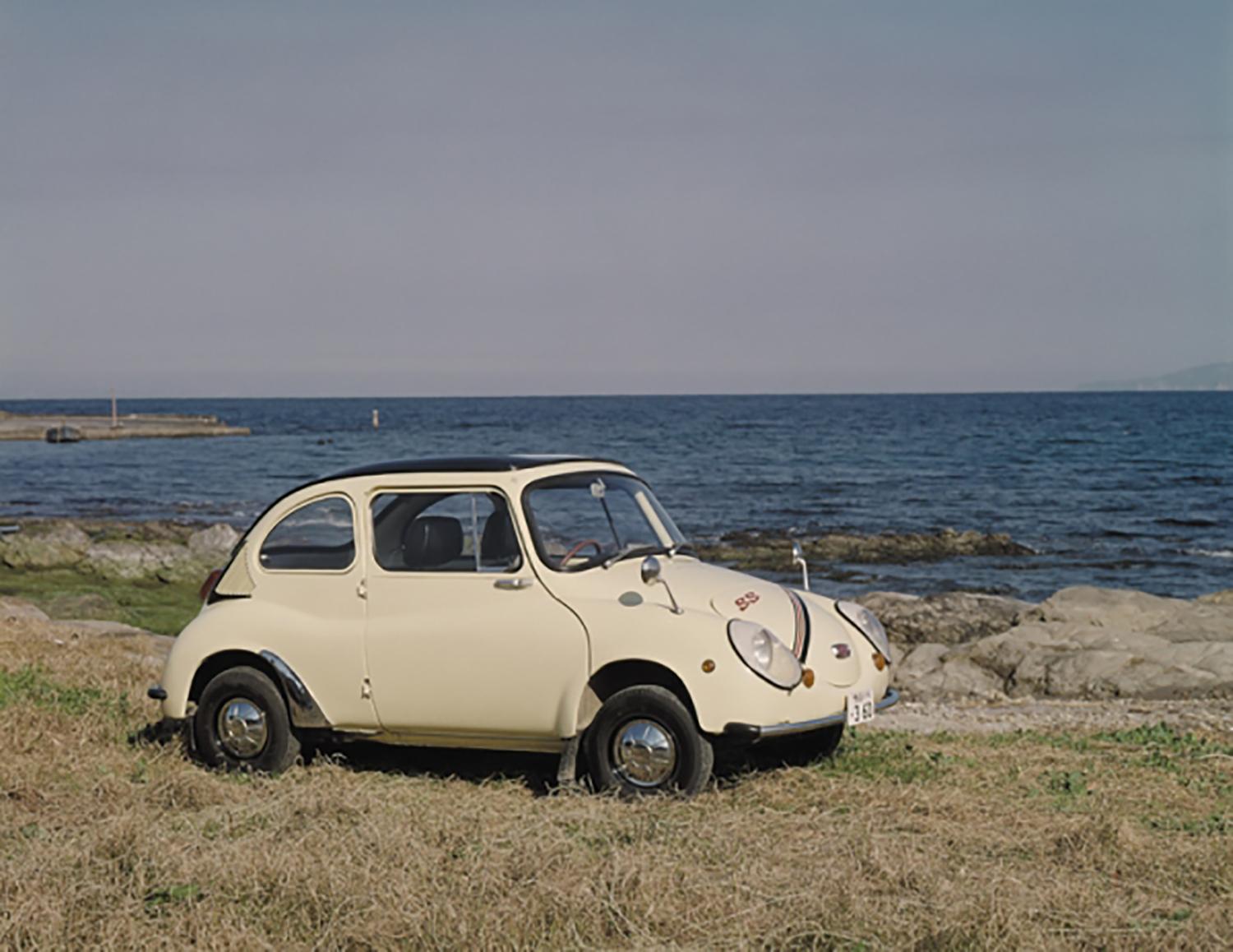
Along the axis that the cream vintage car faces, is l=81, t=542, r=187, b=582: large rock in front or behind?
behind

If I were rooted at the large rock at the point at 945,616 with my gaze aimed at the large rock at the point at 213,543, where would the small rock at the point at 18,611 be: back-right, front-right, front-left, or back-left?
front-left

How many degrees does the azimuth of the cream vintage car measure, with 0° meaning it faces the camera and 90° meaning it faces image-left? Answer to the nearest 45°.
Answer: approximately 315°

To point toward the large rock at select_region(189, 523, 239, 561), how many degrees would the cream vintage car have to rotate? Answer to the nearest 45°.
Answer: approximately 135° to its left

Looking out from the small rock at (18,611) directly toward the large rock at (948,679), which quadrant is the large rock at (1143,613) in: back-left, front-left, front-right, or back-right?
front-left

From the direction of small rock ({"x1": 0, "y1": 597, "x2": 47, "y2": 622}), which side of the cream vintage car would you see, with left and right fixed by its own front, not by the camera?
back

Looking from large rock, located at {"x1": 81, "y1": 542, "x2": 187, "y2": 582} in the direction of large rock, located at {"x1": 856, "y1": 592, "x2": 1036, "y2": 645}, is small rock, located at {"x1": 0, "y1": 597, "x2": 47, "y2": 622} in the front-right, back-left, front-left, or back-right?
front-right

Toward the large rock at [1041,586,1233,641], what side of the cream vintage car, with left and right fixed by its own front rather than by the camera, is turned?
left

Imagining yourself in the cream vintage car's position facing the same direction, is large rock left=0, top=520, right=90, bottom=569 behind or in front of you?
behind
